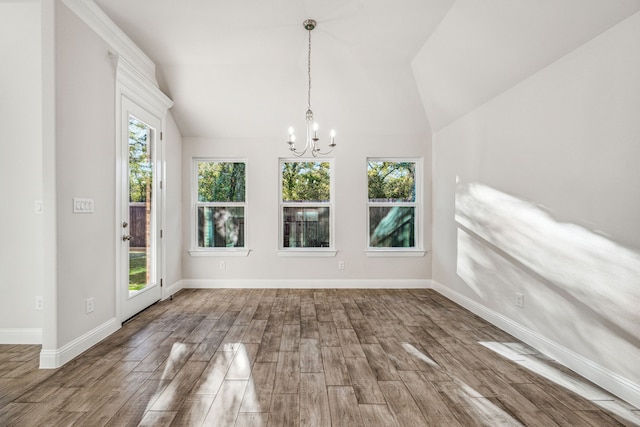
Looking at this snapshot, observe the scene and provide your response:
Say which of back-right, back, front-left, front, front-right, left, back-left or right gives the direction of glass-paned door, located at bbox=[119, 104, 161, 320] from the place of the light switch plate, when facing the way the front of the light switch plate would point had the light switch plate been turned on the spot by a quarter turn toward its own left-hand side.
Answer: front

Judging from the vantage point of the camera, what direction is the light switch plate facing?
facing the viewer and to the right of the viewer

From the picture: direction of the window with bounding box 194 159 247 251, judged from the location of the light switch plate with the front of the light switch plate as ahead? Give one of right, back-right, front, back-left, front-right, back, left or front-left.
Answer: left

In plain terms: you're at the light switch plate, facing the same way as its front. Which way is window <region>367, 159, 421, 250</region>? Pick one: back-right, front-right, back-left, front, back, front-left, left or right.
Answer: front-left

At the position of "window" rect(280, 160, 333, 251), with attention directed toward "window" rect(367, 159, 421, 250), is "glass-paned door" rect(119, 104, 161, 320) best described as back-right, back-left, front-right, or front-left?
back-right

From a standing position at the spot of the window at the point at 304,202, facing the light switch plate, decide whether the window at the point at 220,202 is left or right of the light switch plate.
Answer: right

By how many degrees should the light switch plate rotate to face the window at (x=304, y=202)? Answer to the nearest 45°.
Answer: approximately 45° to its left

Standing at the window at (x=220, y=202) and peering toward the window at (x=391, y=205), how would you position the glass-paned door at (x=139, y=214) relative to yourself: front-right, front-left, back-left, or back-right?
back-right
